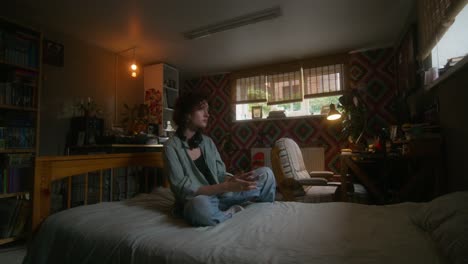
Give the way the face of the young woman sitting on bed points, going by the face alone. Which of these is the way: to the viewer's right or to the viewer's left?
to the viewer's right

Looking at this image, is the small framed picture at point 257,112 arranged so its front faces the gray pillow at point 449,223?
yes

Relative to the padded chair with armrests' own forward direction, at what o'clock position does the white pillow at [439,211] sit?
The white pillow is roughly at 1 o'clock from the padded chair with armrests.

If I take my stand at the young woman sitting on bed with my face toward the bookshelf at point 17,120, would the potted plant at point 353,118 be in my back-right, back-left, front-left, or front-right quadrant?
back-right

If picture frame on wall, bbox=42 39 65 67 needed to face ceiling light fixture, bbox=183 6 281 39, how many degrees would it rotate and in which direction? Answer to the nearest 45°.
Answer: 0° — it already faces it

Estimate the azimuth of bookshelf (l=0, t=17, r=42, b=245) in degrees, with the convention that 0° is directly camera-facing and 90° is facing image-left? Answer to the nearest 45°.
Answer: approximately 315°

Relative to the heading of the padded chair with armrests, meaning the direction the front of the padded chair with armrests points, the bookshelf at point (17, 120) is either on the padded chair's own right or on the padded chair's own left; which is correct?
on the padded chair's own right

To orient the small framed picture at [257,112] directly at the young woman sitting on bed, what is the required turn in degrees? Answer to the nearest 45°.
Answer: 0° — it already faces them

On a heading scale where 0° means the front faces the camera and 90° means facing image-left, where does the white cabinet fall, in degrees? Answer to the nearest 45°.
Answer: approximately 315°

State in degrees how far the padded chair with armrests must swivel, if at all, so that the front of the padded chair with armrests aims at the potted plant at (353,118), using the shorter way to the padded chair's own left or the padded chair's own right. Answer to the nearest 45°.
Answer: approximately 90° to the padded chair's own left

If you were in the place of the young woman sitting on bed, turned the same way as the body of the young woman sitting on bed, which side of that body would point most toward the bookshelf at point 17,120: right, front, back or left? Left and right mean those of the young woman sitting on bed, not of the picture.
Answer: back
